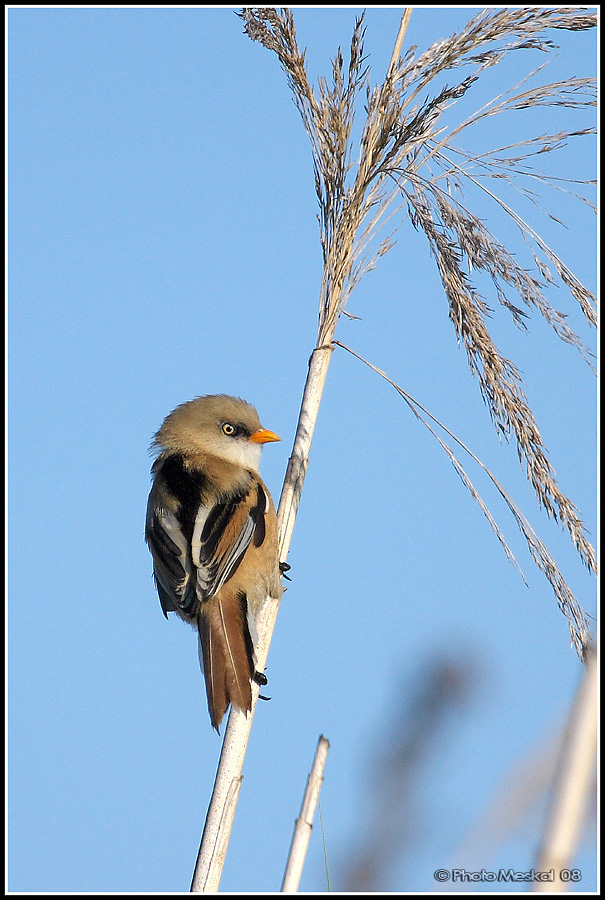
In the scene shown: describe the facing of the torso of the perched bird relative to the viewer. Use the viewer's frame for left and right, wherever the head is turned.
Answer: facing away from the viewer and to the right of the viewer
